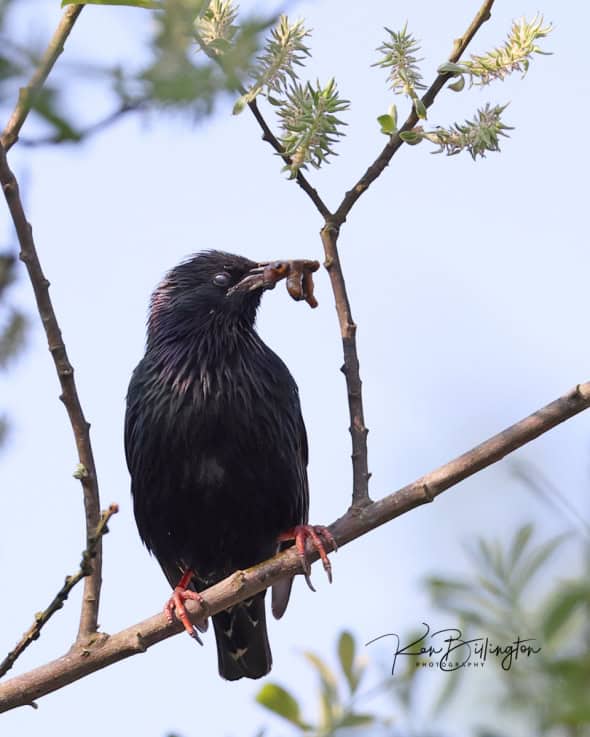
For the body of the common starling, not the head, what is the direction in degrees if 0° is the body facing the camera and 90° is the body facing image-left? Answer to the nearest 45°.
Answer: approximately 0°

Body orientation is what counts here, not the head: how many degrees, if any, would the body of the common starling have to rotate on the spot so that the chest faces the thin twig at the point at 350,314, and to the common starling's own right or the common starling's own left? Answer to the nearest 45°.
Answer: approximately 45° to the common starling's own left

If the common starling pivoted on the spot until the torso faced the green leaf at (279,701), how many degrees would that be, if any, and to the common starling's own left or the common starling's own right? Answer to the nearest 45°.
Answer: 0° — it already faces it
